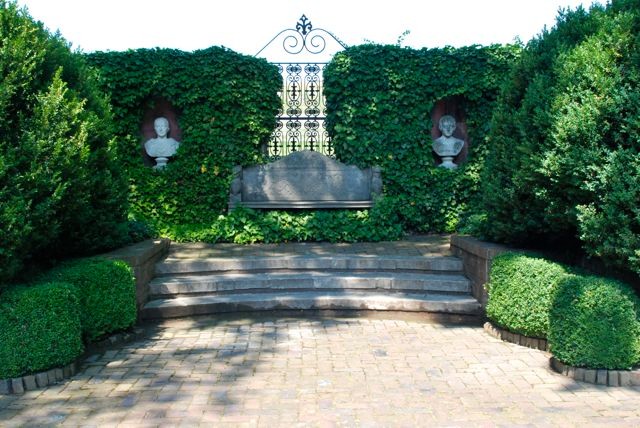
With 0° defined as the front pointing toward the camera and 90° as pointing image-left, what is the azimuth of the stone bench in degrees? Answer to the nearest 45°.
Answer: approximately 0°

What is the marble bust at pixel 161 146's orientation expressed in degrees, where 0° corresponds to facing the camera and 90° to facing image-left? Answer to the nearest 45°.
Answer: approximately 0°

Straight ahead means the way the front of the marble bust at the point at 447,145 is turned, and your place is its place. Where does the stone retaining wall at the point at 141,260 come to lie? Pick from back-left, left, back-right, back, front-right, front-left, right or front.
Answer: front-right

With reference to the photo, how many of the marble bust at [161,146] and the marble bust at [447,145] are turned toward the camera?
2

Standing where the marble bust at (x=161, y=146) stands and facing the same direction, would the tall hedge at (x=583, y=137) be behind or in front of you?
in front

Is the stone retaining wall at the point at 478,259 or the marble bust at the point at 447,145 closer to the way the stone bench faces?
the stone retaining wall

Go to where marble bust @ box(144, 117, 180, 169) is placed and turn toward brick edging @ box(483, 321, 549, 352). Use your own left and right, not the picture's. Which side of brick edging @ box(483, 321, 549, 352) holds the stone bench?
left

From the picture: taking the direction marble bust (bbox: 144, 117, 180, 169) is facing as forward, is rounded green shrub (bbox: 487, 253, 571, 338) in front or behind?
in front
